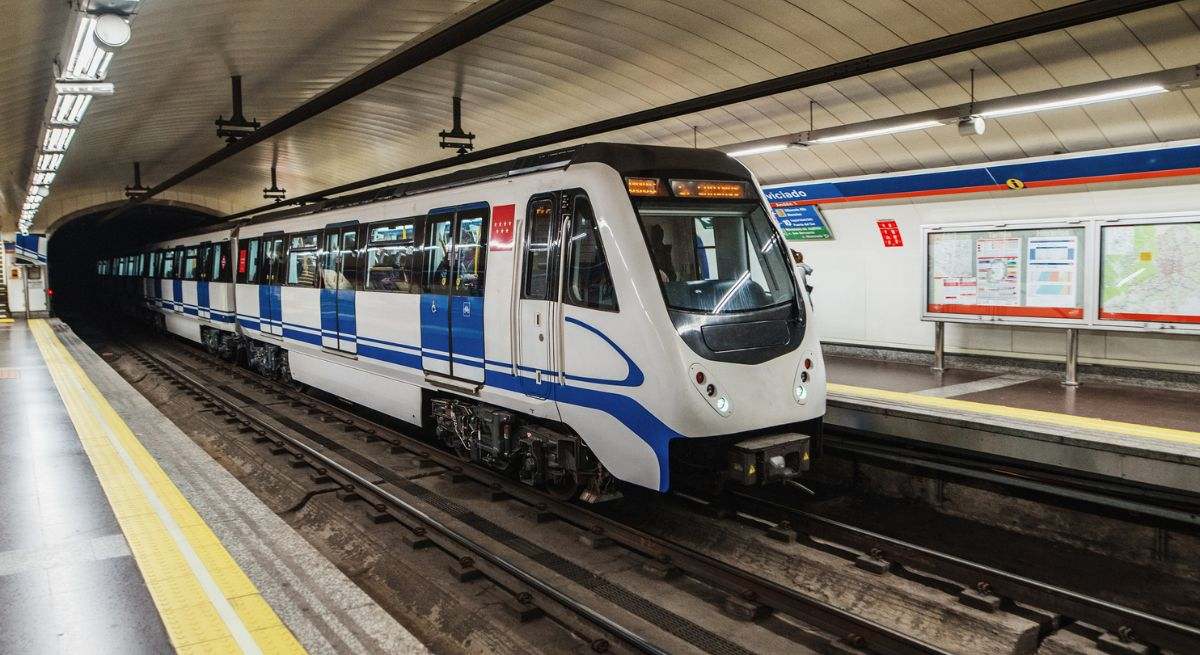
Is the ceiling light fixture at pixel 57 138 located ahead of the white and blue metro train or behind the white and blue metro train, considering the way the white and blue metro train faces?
behind

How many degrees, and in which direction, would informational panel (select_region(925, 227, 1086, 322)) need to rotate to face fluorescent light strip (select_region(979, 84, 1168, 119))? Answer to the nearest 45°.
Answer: approximately 45° to its left

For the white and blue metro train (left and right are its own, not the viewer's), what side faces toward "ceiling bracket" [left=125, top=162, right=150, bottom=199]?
back

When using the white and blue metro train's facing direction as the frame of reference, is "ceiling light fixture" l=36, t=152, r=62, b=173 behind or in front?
behind

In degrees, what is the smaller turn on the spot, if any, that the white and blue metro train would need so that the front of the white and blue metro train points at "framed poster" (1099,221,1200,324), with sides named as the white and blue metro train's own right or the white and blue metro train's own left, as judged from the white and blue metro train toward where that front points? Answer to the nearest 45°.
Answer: approximately 45° to the white and blue metro train's own left

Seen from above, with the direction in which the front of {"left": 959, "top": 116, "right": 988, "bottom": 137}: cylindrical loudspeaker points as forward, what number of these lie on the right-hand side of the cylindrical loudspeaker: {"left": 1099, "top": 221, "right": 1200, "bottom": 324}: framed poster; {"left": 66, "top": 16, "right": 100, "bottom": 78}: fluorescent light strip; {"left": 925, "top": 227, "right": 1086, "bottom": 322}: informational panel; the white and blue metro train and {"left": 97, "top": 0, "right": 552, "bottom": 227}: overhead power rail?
3

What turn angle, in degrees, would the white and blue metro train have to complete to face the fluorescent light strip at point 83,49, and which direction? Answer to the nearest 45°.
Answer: approximately 135° to its right

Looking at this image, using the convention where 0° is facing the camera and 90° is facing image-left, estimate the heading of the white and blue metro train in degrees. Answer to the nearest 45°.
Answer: approximately 315°

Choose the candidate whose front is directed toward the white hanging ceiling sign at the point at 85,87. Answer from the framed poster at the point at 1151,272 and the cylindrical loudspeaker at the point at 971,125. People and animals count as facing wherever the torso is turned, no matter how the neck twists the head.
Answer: the framed poster

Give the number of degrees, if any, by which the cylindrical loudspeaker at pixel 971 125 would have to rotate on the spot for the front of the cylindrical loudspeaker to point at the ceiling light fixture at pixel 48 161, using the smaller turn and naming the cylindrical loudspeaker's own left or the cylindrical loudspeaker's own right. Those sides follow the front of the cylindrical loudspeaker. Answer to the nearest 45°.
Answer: approximately 135° to the cylindrical loudspeaker's own right

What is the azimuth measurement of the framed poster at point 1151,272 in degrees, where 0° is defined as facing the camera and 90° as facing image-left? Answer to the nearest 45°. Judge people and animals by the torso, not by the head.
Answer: approximately 45°

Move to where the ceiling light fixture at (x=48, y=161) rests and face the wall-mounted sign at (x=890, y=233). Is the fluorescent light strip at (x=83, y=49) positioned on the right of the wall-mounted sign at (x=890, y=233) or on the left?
right

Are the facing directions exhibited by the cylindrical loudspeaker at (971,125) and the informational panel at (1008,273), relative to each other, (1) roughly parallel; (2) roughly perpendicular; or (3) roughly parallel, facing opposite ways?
roughly perpendicular
